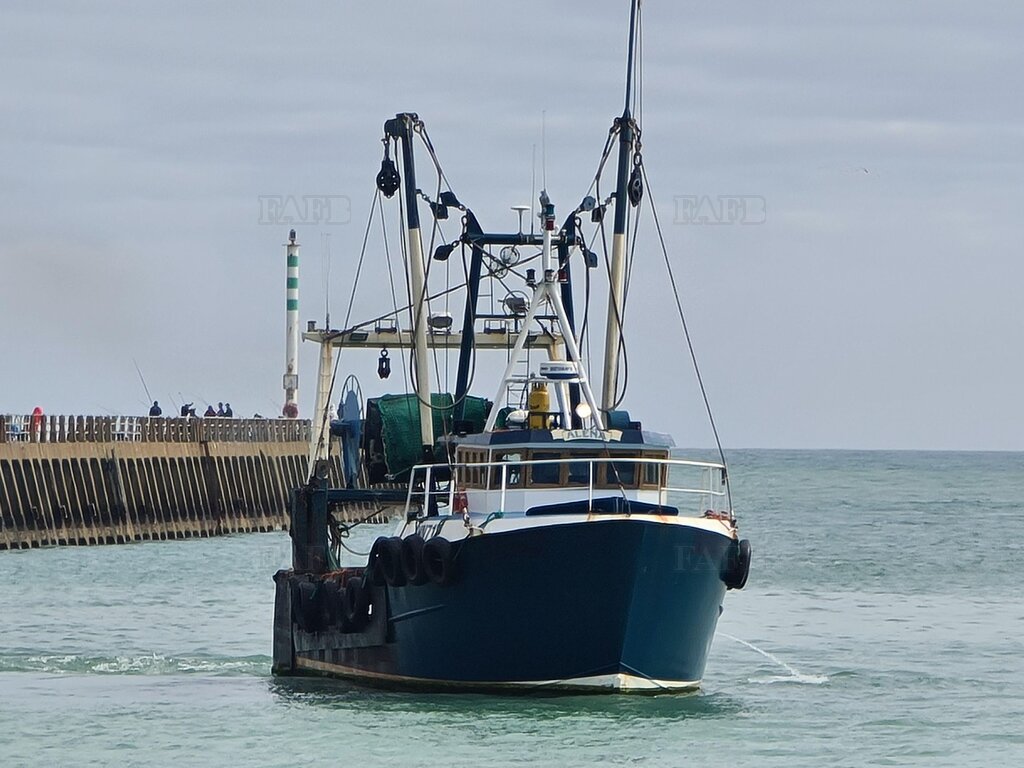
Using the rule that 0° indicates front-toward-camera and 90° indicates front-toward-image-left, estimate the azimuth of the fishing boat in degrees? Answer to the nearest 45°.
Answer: approximately 315°
